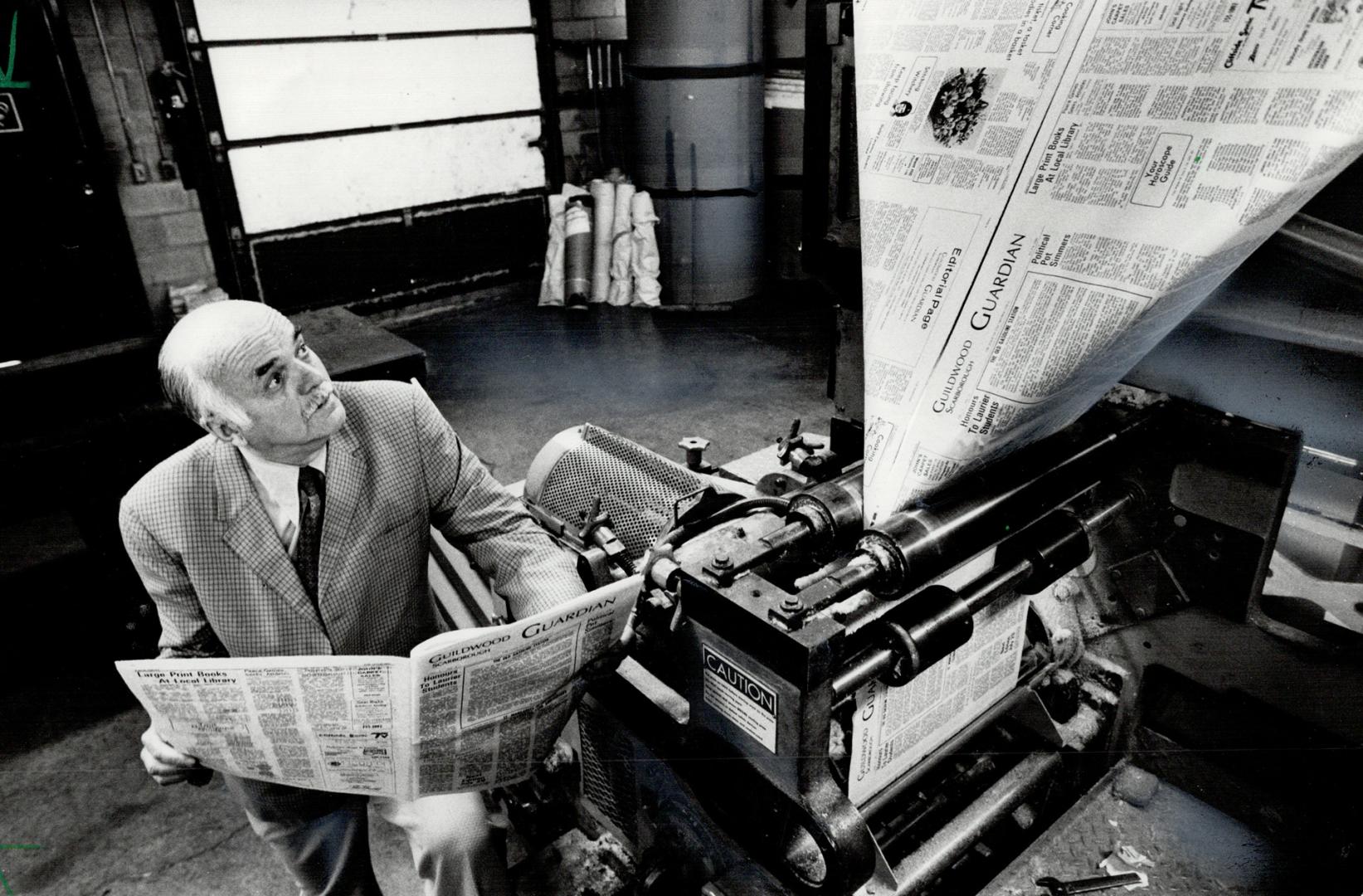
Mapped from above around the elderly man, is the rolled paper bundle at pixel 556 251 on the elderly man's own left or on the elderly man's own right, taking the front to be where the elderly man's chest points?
on the elderly man's own left

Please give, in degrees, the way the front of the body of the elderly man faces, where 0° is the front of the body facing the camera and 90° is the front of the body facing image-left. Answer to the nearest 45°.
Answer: approximately 315°

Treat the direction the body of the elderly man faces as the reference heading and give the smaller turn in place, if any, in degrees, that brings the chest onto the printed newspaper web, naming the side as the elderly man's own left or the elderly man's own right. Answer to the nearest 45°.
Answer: approximately 90° to the elderly man's own left

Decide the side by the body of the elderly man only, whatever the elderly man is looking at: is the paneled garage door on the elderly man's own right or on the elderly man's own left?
on the elderly man's own left

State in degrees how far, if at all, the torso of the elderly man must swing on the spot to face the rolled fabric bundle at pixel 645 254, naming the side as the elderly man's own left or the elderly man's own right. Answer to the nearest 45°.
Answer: approximately 90° to the elderly man's own left

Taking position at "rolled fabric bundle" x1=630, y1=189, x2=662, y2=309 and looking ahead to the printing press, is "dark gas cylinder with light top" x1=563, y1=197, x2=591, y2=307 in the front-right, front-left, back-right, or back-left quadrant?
back-right

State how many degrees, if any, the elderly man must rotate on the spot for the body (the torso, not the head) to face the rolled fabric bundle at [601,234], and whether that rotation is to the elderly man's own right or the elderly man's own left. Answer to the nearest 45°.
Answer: approximately 90° to the elderly man's own left

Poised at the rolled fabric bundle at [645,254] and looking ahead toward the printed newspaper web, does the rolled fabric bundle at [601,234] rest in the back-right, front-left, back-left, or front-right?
back-right

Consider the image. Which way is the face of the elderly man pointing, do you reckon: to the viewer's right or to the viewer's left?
to the viewer's right

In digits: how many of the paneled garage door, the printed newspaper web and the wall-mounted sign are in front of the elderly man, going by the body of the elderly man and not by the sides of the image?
1
